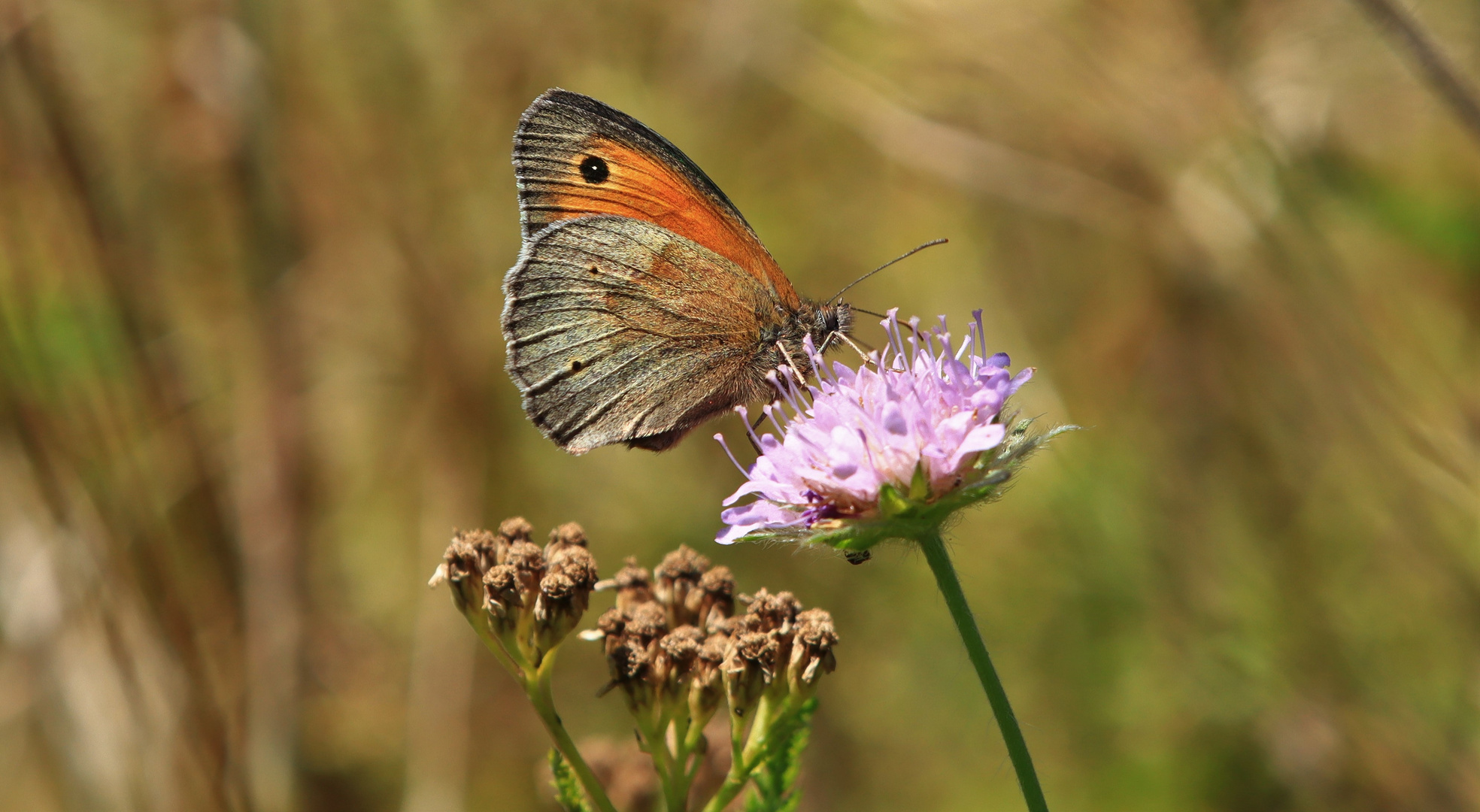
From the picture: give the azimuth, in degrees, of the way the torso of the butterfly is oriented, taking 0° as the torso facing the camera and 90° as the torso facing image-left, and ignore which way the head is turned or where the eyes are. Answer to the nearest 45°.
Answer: approximately 270°
